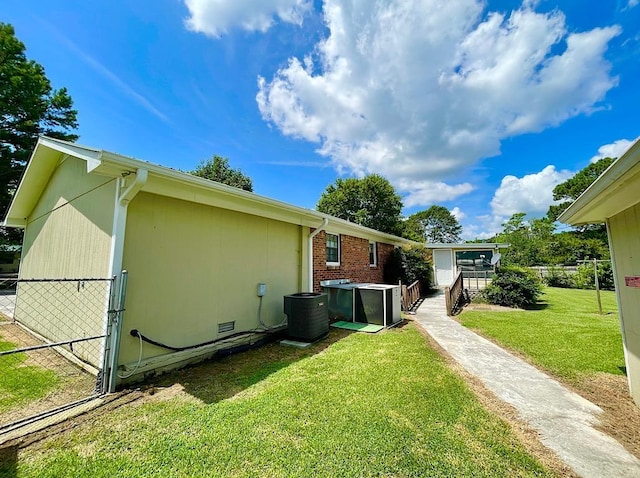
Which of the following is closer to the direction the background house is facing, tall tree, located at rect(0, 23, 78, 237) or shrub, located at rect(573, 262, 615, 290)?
the tall tree

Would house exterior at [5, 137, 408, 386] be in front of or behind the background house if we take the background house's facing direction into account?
in front

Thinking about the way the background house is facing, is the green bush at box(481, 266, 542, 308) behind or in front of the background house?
in front

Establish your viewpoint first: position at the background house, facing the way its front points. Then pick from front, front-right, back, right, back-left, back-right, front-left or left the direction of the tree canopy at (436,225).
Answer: back

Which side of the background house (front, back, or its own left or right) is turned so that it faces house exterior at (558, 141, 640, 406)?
front

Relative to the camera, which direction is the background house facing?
toward the camera
